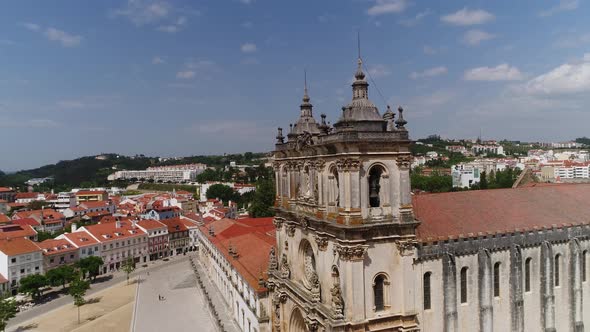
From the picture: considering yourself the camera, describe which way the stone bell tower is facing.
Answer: facing the viewer and to the left of the viewer

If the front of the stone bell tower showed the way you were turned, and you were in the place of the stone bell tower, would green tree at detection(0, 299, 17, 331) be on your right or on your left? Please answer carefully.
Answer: on your right
